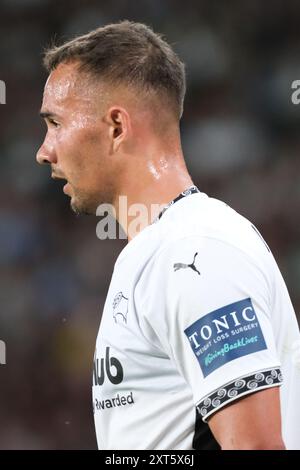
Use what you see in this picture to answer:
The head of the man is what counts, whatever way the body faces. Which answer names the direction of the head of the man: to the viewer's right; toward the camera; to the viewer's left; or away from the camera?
to the viewer's left

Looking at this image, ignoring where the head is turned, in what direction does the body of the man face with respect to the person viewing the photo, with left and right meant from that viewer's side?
facing to the left of the viewer
